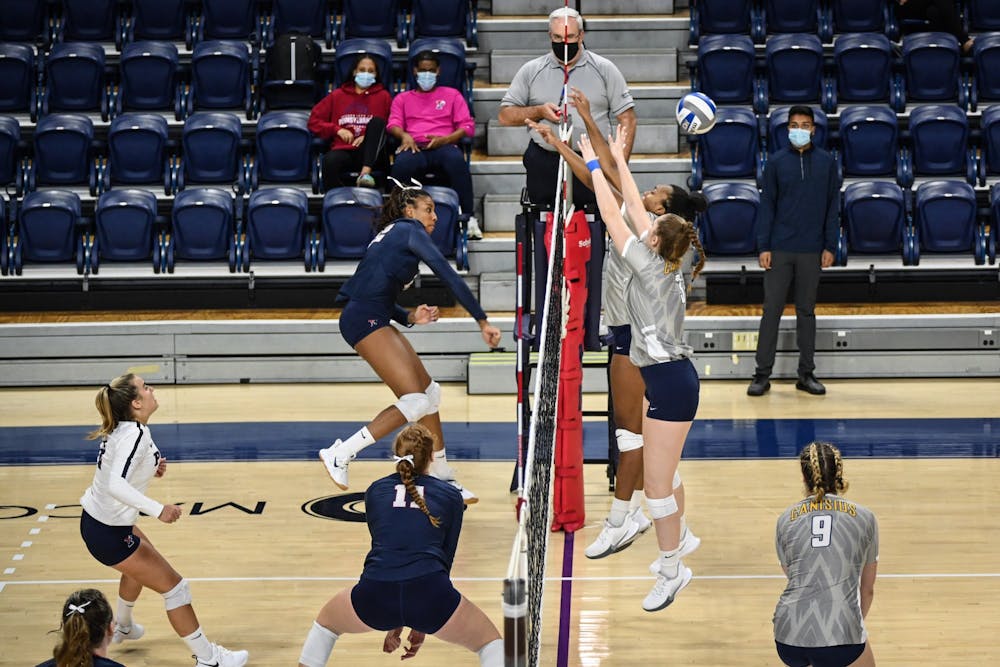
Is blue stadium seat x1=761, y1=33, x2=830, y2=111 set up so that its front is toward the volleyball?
yes

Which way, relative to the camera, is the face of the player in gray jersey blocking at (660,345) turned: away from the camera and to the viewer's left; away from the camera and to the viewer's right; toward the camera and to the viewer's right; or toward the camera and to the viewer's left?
away from the camera and to the viewer's left

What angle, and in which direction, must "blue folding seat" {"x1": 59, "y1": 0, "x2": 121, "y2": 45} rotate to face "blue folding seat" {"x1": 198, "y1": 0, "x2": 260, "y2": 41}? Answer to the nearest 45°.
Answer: approximately 90° to its left

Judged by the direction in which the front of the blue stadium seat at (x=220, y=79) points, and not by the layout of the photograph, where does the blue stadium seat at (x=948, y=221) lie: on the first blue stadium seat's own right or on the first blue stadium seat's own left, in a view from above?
on the first blue stadium seat's own left

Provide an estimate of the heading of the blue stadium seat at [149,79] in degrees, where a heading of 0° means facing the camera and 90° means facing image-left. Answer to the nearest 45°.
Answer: approximately 0°

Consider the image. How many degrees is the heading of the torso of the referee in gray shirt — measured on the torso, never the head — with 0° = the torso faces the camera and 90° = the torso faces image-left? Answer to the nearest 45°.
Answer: approximately 0°

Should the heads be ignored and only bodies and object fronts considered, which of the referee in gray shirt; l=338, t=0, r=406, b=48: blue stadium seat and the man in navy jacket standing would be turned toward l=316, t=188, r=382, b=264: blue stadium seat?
l=338, t=0, r=406, b=48: blue stadium seat

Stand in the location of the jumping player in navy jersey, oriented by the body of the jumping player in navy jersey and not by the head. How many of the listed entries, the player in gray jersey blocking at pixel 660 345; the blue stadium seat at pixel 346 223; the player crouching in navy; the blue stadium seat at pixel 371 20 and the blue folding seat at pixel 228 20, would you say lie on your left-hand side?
3

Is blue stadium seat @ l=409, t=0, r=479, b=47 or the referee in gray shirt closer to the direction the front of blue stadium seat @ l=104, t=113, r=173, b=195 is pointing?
the referee in gray shirt

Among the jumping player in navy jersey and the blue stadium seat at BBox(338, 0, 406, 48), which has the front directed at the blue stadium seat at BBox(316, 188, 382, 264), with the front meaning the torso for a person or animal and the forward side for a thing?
the blue stadium seat at BBox(338, 0, 406, 48)
